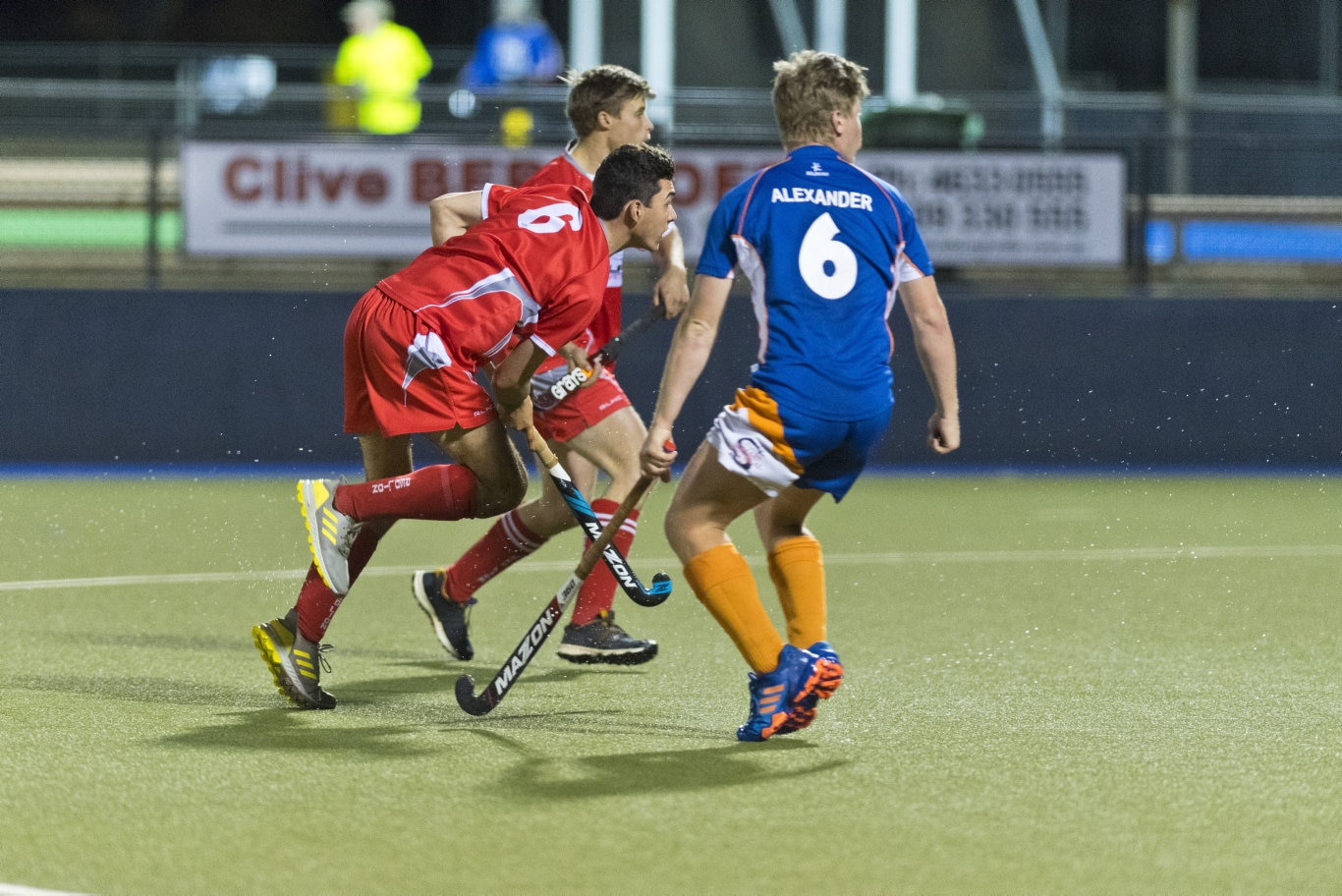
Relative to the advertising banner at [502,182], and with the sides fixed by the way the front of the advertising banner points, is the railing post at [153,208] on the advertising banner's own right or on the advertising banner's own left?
on the advertising banner's own right

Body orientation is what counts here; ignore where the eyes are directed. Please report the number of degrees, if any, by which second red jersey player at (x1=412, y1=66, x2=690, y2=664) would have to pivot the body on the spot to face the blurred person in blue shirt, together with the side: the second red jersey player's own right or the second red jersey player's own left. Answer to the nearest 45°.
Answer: approximately 90° to the second red jersey player's own left

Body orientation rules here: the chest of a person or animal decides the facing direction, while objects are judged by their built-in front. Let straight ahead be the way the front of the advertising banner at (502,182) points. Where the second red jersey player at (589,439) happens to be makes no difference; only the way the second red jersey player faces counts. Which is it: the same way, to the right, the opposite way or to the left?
to the left

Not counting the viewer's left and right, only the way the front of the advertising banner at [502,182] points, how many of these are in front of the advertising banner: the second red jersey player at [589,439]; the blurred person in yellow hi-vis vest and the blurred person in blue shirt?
1

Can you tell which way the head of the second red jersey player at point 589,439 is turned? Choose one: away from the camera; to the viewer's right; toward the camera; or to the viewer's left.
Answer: to the viewer's right

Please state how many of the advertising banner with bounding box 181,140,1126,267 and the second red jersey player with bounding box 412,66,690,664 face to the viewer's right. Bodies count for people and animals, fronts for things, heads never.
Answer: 1

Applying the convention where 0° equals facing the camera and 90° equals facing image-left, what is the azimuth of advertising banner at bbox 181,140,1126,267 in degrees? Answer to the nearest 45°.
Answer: approximately 0°

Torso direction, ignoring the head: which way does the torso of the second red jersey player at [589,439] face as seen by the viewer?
to the viewer's right
